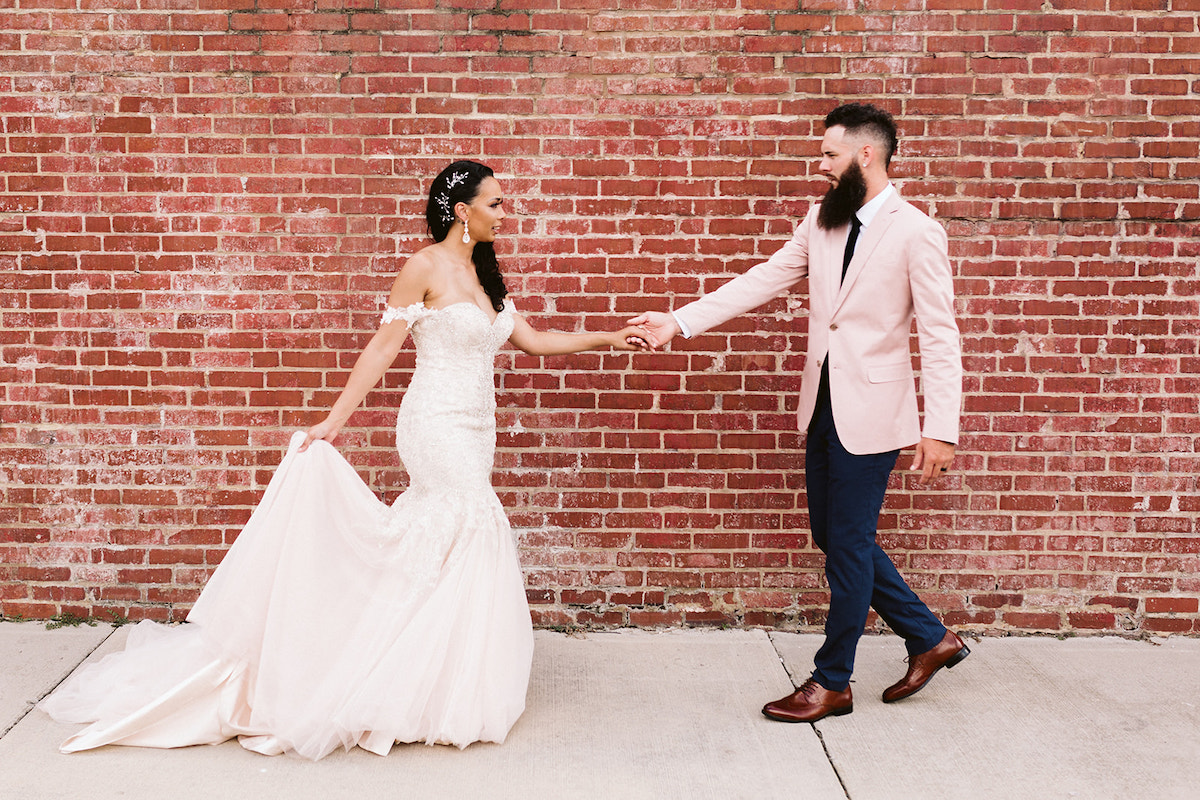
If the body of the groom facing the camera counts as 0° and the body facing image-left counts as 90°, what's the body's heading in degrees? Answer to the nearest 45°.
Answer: approximately 45°

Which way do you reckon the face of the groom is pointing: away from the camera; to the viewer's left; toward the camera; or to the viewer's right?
to the viewer's left

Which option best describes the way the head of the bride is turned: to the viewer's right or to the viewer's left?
to the viewer's right
